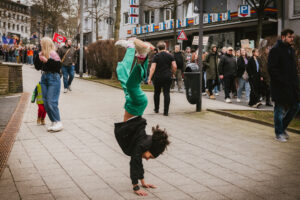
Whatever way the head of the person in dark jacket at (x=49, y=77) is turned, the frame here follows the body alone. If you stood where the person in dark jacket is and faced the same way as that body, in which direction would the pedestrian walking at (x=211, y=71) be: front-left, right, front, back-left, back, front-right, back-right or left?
right

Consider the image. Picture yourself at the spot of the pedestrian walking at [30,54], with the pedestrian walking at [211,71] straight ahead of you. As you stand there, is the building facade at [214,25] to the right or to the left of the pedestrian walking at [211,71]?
left

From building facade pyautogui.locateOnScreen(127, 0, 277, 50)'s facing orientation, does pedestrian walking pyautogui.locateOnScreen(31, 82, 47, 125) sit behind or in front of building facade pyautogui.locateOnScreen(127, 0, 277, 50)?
in front

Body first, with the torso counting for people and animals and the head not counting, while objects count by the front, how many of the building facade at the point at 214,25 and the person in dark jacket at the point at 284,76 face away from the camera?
0

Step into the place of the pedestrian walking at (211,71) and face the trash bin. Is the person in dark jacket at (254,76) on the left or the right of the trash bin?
left

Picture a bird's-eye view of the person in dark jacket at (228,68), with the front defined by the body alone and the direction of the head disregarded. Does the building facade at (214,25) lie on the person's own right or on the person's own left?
on the person's own right
